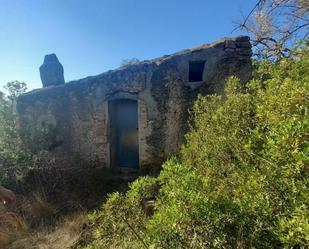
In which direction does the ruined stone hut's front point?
toward the camera
